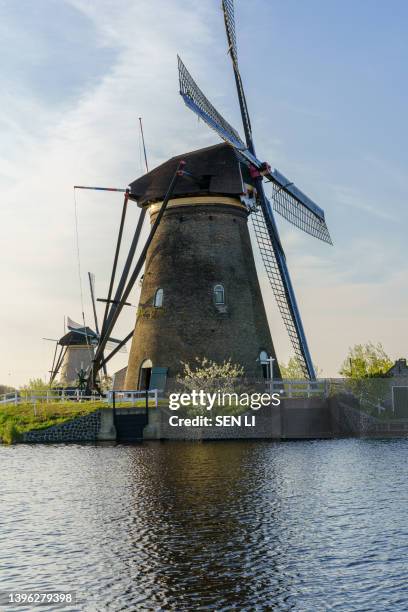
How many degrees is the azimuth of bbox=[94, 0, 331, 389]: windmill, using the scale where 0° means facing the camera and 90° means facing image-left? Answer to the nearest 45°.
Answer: approximately 315°
